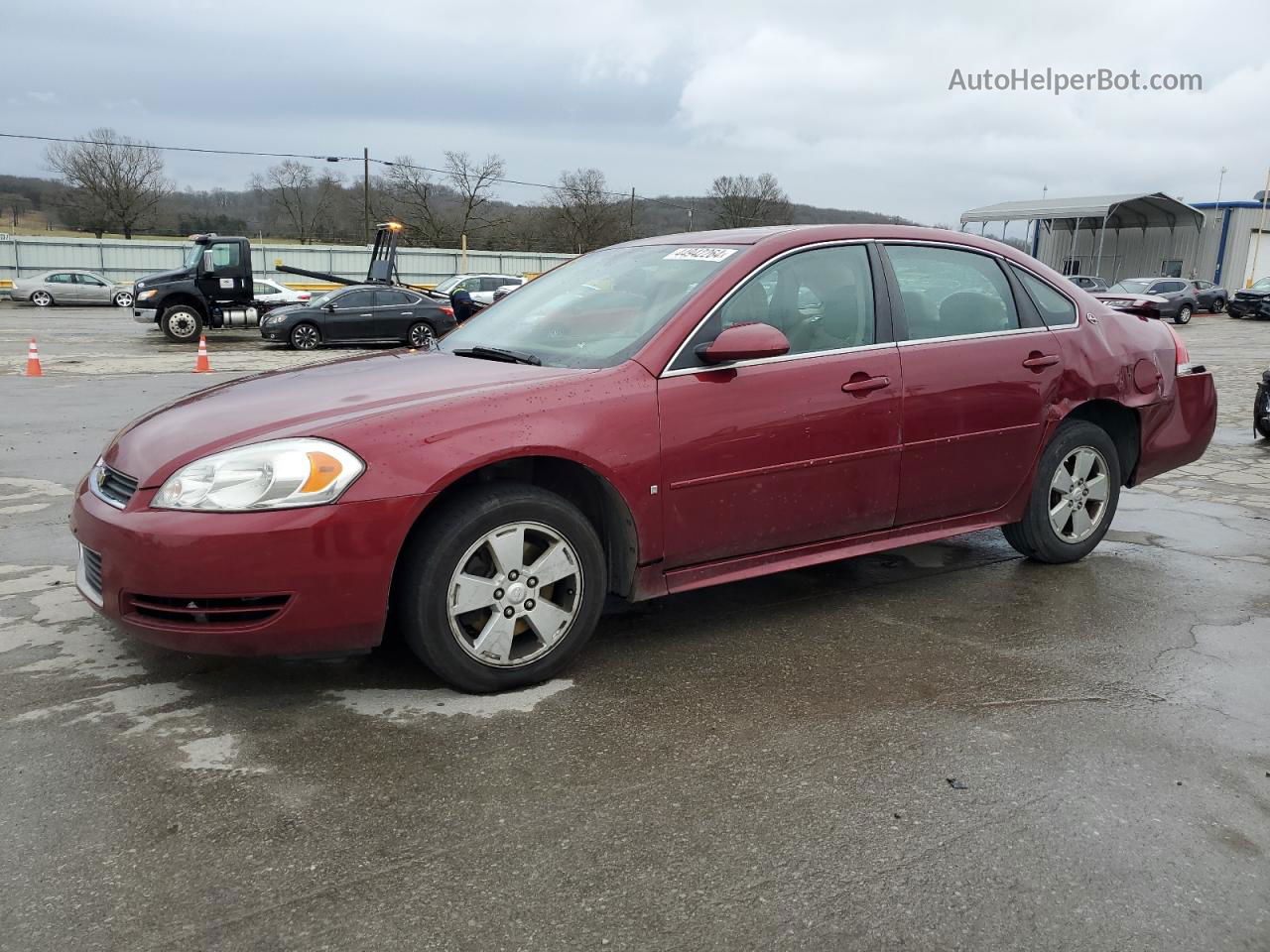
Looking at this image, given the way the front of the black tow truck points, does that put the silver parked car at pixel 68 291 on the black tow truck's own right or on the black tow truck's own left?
on the black tow truck's own right

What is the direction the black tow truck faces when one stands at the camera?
facing to the left of the viewer

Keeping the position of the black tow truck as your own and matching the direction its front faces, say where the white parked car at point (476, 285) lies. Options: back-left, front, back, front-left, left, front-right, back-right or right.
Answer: back-right

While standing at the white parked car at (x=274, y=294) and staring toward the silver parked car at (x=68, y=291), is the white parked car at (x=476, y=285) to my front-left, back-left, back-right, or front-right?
back-right

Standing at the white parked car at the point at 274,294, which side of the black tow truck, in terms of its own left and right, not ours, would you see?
right
